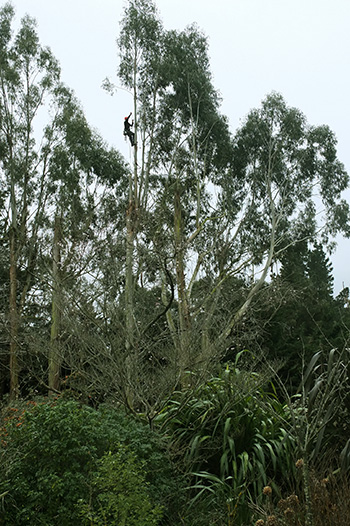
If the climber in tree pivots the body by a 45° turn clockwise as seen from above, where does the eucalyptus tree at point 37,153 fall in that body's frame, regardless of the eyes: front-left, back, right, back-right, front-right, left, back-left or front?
back

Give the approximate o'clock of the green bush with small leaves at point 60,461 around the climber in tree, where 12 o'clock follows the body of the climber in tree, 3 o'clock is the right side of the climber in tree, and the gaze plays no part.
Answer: The green bush with small leaves is roughly at 3 o'clock from the climber in tree.

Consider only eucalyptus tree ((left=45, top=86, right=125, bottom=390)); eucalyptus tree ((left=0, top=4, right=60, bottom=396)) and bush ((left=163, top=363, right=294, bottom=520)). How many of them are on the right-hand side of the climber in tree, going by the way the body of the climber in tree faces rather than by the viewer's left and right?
1

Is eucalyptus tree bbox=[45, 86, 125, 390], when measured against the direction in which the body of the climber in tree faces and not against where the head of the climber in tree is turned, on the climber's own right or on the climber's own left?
on the climber's own left

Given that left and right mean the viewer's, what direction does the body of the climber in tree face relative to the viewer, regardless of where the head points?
facing to the right of the viewer

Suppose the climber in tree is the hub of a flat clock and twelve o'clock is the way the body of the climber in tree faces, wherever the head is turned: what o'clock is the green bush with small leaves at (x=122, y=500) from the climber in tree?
The green bush with small leaves is roughly at 3 o'clock from the climber in tree.

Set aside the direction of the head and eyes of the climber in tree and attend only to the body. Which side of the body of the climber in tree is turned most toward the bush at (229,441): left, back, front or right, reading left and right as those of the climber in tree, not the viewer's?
right

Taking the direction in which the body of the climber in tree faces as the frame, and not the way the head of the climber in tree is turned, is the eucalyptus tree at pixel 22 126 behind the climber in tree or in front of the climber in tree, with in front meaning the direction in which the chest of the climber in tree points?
behind

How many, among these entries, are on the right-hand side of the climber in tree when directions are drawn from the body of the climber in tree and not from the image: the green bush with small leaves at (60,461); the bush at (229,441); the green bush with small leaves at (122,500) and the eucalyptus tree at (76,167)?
3

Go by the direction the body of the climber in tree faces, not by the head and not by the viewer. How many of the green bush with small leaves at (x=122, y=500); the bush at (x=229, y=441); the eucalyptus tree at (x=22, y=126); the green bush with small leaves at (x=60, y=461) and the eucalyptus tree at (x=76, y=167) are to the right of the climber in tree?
3

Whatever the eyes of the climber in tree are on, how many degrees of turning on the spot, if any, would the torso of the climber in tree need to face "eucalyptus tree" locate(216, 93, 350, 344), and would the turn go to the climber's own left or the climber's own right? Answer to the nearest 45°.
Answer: approximately 45° to the climber's own left
